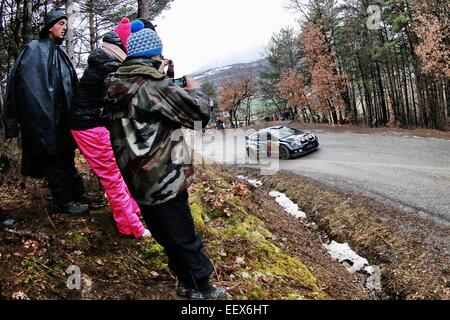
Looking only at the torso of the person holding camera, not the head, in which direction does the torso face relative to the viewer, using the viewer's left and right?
facing away from the viewer and to the right of the viewer

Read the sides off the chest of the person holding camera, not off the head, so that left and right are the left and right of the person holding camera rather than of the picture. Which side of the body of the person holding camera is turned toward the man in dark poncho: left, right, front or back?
left

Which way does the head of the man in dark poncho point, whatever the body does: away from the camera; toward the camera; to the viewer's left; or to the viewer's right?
to the viewer's right

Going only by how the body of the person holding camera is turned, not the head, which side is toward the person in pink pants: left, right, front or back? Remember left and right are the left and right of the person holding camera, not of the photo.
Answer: left

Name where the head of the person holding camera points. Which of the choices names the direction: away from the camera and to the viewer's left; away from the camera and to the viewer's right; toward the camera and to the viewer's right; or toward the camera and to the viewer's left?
away from the camera and to the viewer's right
